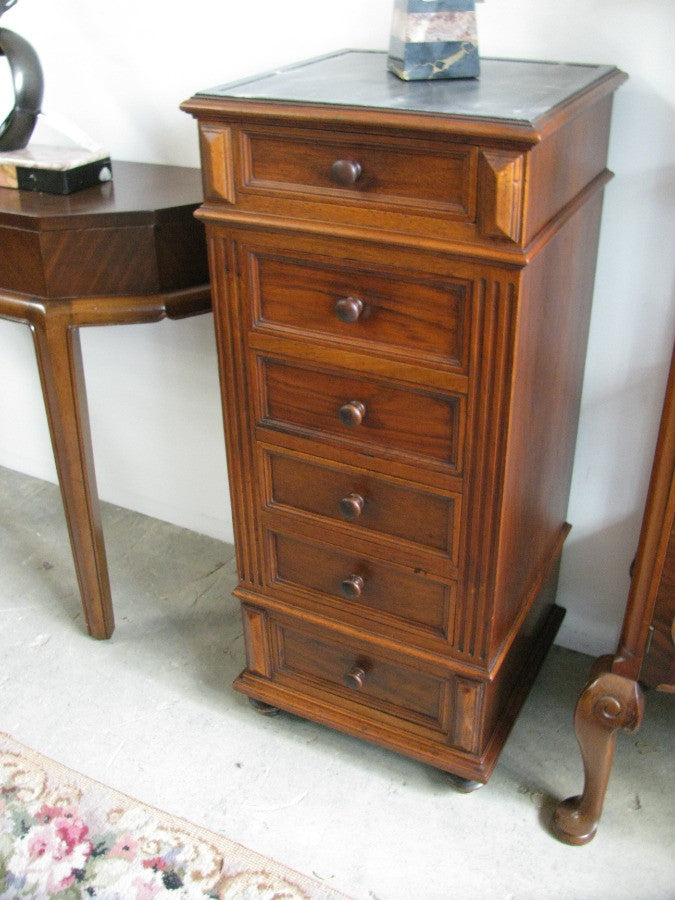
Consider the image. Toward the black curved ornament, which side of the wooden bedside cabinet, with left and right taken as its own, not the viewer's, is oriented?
right

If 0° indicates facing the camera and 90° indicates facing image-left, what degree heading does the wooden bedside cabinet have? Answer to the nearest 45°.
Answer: approximately 45°
